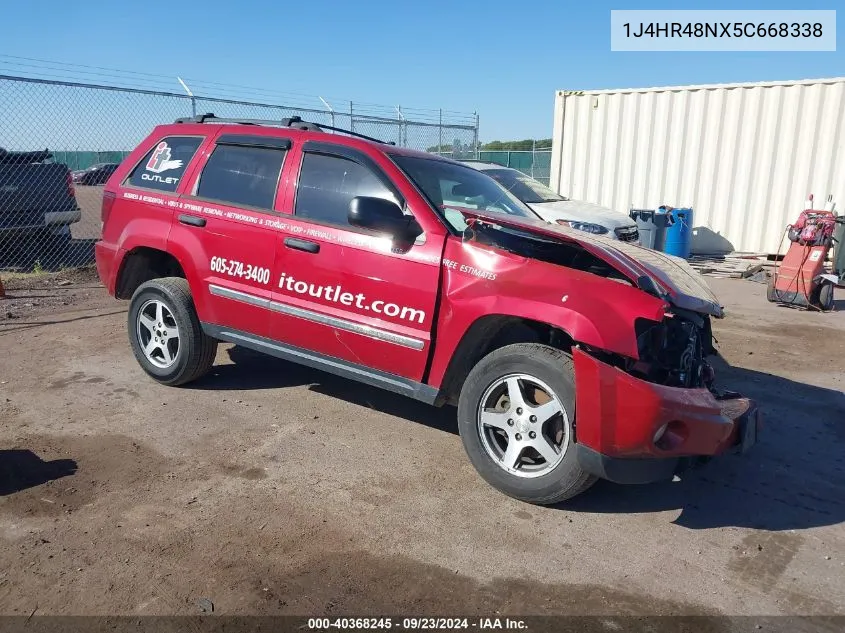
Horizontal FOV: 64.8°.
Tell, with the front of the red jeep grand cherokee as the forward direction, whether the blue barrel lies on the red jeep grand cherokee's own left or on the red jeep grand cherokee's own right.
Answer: on the red jeep grand cherokee's own left

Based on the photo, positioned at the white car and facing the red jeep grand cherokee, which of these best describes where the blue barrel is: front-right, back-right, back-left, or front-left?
back-left

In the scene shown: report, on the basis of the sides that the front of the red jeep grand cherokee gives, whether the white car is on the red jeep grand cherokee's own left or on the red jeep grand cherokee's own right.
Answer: on the red jeep grand cherokee's own left

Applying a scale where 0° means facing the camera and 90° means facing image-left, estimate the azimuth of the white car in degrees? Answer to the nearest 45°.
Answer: approximately 315°

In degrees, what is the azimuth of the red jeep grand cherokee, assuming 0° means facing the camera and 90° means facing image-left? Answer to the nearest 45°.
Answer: approximately 315°

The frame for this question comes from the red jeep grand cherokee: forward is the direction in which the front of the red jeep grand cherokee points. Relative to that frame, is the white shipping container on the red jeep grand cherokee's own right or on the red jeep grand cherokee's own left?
on the red jeep grand cherokee's own left
